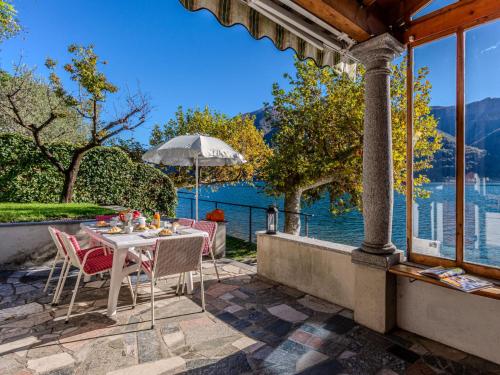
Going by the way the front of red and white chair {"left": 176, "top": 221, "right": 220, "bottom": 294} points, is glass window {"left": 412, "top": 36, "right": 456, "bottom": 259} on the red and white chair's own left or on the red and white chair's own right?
on the red and white chair's own left

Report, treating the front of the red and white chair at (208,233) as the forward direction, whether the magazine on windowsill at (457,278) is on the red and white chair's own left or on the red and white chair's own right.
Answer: on the red and white chair's own left

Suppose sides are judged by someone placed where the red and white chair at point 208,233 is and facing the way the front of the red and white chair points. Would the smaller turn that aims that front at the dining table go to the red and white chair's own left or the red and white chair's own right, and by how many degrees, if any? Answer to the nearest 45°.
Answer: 0° — it already faces it

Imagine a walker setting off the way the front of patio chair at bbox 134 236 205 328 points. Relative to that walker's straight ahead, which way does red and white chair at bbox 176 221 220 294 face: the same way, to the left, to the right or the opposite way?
to the left

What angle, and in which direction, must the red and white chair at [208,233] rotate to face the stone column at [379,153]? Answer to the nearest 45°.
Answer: approximately 90° to its left

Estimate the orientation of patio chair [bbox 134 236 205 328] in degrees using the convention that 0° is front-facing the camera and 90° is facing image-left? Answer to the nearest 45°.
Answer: approximately 135°

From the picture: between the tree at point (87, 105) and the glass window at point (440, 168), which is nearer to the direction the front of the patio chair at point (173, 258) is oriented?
the tree

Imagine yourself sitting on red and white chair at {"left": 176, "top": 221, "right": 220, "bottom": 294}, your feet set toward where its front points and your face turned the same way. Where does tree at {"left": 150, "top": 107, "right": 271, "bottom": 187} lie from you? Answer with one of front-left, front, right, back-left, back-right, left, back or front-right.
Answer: back-right

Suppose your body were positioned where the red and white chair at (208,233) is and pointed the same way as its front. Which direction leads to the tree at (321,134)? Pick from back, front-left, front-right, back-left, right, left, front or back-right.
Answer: back

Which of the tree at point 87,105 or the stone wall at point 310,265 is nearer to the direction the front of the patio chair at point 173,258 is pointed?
the tree

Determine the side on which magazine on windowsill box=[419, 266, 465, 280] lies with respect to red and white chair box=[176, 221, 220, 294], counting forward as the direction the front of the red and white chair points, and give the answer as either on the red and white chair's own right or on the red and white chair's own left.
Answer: on the red and white chair's own left

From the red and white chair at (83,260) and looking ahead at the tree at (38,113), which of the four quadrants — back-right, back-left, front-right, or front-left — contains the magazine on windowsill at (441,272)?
back-right
